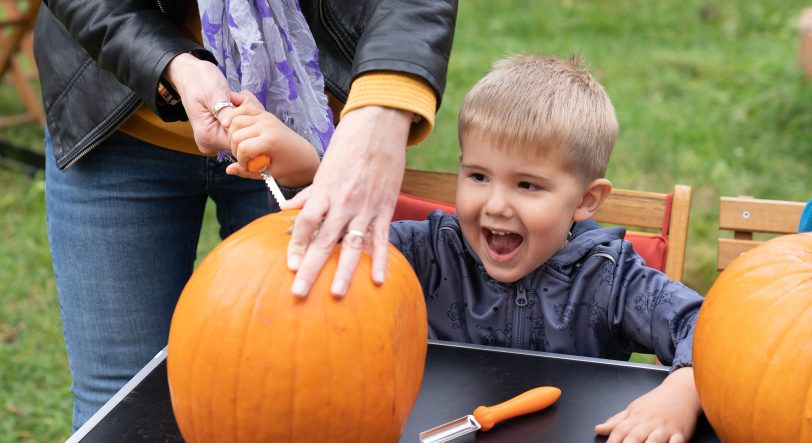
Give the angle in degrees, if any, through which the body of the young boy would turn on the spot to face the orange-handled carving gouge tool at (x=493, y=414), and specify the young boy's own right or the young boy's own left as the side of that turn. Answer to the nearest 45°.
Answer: approximately 45° to the young boy's own left

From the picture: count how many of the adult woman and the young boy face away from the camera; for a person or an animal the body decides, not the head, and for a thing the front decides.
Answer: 0

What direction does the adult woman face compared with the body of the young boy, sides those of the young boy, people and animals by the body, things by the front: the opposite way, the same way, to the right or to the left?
to the left

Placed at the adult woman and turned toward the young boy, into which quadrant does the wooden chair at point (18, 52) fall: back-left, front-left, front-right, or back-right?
back-left

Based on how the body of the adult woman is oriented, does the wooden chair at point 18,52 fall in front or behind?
behind

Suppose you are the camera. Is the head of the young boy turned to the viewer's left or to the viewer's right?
to the viewer's left

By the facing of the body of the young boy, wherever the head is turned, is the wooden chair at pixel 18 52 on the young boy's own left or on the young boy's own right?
on the young boy's own right

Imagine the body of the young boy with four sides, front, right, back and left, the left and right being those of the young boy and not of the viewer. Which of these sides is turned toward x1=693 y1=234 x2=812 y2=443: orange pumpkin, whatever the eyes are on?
left

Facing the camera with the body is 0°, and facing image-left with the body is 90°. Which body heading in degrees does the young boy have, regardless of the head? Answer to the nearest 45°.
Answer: approximately 45°

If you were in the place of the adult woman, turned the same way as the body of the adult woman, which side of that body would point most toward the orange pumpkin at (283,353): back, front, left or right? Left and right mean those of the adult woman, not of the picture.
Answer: front

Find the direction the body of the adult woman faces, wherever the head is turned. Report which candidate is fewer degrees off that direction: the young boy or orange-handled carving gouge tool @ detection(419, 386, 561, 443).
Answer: the orange-handled carving gouge tool

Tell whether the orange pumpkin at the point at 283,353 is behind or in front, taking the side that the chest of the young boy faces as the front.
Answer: in front
